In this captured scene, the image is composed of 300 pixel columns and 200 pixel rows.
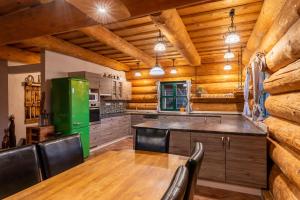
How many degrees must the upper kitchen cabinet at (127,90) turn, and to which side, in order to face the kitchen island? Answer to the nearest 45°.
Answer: approximately 45° to its right

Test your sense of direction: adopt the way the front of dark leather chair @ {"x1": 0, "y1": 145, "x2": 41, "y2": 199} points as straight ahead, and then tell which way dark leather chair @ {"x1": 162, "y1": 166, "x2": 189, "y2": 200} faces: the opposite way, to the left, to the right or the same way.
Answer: the opposite way

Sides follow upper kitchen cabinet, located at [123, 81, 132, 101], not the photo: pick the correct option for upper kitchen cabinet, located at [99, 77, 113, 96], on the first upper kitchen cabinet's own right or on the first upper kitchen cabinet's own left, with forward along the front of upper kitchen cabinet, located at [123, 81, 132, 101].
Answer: on the first upper kitchen cabinet's own right

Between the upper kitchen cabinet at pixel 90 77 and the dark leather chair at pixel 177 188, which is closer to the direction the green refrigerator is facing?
the dark leather chair

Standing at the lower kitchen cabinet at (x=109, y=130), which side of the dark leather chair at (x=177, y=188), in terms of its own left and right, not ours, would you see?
right

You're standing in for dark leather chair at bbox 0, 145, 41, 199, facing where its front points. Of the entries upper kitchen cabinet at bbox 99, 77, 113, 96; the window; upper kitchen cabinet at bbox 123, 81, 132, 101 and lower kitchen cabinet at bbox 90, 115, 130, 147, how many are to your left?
4

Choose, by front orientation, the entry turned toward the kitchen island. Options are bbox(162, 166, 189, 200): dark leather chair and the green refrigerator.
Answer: the green refrigerator

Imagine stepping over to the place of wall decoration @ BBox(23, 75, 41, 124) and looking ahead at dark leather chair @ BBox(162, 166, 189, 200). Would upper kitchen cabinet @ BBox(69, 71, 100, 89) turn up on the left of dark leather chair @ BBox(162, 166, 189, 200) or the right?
left

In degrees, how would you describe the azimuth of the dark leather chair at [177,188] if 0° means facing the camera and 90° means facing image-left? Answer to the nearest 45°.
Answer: approximately 90°
